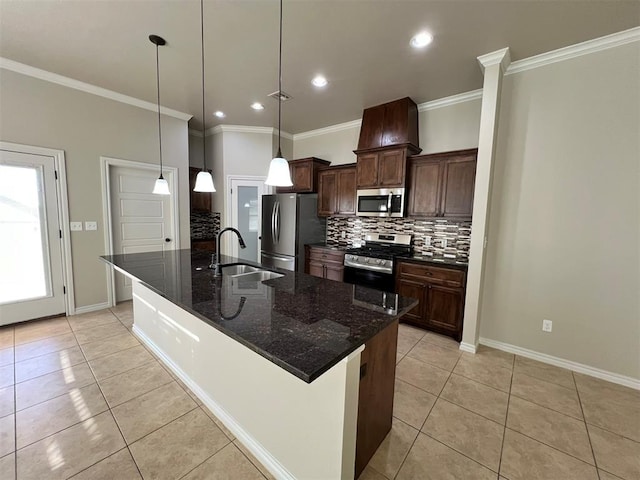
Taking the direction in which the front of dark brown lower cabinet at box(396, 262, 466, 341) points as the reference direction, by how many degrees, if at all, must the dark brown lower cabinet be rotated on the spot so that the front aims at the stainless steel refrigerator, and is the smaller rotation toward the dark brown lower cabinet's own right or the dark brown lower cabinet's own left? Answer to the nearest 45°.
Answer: approximately 45° to the dark brown lower cabinet's own right

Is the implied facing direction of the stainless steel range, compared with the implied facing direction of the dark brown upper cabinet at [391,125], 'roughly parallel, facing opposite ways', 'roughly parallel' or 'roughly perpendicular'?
roughly parallel

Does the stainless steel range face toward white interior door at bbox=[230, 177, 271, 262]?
no

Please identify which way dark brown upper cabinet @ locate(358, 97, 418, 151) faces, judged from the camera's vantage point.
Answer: facing the viewer and to the left of the viewer

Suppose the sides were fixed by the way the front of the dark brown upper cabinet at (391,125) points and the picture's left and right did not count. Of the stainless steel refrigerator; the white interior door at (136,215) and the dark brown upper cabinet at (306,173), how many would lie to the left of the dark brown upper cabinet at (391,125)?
0

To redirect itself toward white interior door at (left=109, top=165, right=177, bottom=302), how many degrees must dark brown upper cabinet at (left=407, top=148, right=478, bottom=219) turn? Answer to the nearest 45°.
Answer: approximately 45° to its right

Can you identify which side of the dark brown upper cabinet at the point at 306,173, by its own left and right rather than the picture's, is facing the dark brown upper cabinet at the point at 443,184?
left

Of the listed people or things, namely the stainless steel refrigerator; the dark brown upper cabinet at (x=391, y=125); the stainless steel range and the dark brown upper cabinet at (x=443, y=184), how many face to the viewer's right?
0

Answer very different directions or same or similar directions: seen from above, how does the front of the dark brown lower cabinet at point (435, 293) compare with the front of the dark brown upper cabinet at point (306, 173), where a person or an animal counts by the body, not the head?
same or similar directions

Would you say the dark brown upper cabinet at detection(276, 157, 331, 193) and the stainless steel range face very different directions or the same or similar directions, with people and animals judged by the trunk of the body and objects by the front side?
same or similar directions

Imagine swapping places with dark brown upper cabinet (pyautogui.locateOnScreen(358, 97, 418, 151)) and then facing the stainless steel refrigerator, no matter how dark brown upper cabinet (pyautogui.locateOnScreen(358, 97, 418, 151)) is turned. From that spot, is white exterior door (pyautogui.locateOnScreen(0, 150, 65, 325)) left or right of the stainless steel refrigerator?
left

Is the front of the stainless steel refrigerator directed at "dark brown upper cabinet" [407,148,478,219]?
no

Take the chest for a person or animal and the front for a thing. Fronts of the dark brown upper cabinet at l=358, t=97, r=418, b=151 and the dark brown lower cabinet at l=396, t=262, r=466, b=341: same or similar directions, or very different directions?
same or similar directions

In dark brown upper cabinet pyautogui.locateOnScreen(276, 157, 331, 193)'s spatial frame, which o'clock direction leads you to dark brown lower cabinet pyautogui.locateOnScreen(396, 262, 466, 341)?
The dark brown lower cabinet is roughly at 9 o'clock from the dark brown upper cabinet.

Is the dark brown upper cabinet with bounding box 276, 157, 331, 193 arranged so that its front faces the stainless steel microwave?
no
